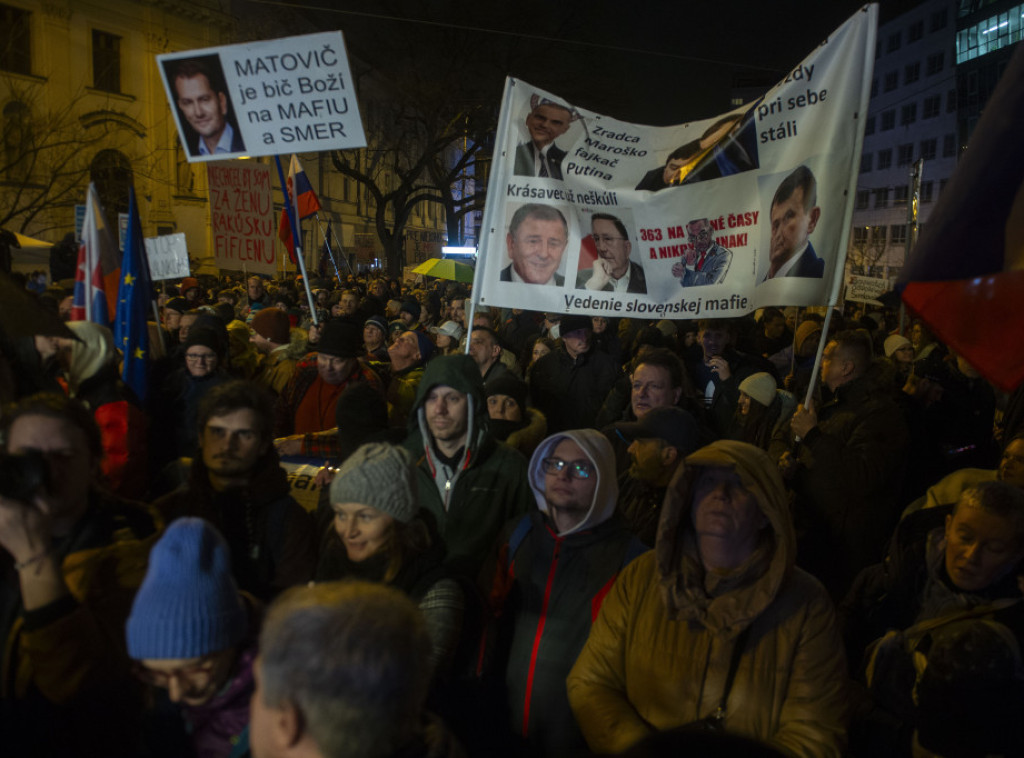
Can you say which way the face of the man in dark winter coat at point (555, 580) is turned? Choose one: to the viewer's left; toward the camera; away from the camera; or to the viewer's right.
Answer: toward the camera

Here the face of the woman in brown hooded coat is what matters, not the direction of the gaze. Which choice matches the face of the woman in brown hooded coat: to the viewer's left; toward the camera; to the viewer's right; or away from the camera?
toward the camera

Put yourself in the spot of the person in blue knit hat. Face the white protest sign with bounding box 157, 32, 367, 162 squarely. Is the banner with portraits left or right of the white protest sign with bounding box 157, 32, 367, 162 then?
right

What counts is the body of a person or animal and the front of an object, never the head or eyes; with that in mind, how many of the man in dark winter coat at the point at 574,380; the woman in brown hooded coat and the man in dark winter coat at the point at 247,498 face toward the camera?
3

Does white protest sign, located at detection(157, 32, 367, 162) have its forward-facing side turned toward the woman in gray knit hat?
yes

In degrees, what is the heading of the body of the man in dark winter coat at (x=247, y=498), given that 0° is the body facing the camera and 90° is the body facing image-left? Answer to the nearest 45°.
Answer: approximately 0°

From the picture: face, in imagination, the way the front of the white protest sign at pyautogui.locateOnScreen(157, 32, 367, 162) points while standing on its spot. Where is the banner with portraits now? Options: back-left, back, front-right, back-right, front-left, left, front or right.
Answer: front-left

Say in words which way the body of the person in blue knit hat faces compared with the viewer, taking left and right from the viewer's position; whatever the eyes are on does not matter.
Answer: facing the viewer and to the left of the viewer

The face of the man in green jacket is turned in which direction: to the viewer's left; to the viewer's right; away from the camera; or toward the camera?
toward the camera

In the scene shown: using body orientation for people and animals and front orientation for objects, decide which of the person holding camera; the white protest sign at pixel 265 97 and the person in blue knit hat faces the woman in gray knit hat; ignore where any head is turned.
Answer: the white protest sign

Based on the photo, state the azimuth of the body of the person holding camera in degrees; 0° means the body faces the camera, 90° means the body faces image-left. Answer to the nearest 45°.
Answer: approximately 45°

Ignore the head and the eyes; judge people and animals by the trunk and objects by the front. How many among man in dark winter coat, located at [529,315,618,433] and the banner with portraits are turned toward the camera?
2

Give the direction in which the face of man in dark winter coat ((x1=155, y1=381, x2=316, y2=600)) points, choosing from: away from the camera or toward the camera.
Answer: toward the camera

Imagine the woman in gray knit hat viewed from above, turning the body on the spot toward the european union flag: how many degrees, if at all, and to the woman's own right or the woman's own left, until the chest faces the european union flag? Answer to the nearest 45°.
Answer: approximately 90° to the woman's own right

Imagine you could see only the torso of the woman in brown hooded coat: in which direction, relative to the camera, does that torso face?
toward the camera

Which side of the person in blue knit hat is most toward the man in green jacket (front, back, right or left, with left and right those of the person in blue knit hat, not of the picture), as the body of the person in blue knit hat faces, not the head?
back

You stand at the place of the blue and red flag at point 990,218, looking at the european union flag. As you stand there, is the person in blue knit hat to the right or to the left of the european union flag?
left

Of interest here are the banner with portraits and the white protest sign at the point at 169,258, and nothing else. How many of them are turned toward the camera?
2

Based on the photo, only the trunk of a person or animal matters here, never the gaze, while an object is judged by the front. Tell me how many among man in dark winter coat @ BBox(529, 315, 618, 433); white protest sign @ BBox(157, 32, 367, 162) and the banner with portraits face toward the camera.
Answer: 3

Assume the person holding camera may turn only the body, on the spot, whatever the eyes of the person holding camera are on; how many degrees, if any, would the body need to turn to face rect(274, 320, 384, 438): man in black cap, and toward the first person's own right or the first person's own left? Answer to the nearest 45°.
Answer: approximately 180°

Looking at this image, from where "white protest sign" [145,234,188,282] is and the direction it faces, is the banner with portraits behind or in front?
in front
